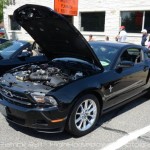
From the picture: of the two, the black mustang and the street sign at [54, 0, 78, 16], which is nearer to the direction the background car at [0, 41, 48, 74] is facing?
the black mustang

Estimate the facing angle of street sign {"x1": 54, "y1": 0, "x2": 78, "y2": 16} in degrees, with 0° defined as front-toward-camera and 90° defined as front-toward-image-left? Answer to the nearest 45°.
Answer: approximately 0°

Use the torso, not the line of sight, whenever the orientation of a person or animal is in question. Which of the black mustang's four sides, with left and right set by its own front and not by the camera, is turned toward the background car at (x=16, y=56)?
right

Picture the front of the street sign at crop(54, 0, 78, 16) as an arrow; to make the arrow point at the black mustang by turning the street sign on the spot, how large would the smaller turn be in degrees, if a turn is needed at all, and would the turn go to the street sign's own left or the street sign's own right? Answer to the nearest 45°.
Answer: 0° — it already faces it

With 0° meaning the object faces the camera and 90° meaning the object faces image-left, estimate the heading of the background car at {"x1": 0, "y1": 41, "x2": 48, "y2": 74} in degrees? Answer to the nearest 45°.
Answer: approximately 45°

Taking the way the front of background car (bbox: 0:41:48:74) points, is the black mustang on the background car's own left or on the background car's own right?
on the background car's own left

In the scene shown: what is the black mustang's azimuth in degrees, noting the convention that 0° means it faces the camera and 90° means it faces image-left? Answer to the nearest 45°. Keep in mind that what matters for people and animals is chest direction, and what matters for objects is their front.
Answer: approximately 45°

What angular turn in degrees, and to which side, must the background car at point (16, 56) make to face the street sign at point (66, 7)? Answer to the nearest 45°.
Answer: approximately 135° to its right
